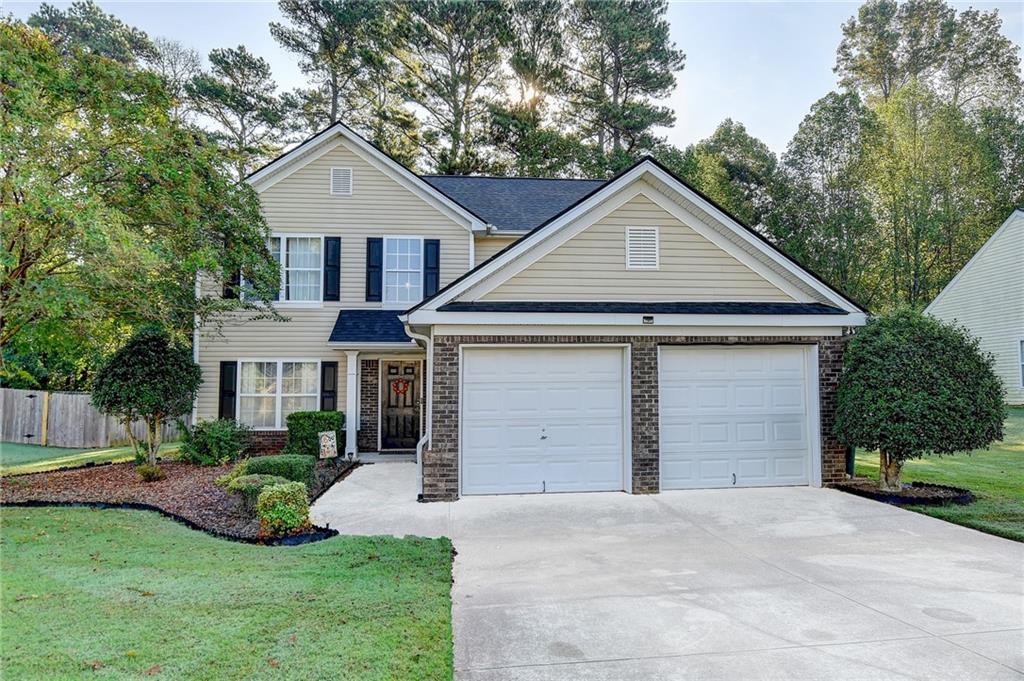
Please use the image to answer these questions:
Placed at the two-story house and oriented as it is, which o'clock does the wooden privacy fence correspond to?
The wooden privacy fence is roughly at 4 o'clock from the two-story house.

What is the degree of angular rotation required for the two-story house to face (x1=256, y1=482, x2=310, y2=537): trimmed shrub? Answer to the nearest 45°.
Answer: approximately 45° to its right

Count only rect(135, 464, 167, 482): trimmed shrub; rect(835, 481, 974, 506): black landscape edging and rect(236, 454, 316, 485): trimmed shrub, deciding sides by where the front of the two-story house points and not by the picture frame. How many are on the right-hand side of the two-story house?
2

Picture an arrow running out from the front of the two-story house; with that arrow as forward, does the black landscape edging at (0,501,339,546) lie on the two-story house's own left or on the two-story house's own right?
on the two-story house's own right

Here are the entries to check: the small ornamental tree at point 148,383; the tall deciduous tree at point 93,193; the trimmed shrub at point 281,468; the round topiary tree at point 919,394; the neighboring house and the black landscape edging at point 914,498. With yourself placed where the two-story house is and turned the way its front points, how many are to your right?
3

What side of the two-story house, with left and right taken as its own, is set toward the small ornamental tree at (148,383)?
right

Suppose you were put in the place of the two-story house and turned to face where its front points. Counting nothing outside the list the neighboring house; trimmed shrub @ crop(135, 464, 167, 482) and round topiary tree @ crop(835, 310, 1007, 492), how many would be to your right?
1

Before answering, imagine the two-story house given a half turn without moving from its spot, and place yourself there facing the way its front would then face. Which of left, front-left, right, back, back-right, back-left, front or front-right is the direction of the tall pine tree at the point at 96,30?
front-left

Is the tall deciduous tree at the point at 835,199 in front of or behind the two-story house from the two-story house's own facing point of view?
behind

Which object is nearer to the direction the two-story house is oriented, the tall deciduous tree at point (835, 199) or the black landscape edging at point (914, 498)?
the black landscape edging

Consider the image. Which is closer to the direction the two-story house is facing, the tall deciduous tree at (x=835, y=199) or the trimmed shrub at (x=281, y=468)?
the trimmed shrub

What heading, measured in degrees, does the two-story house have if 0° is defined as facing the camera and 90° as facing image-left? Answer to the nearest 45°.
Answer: approximately 0°

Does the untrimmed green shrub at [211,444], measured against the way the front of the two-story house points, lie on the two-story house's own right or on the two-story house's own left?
on the two-story house's own right
